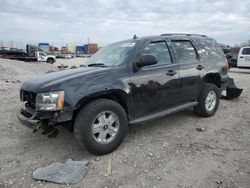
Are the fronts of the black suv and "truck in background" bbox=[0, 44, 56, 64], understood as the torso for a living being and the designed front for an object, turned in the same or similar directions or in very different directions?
very different directions

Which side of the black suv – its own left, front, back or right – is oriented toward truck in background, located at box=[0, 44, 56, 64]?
right

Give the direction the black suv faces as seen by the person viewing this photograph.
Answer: facing the viewer and to the left of the viewer

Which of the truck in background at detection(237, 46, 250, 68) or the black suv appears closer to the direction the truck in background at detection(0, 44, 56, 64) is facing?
the truck in background

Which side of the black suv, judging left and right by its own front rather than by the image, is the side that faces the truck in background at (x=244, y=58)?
back

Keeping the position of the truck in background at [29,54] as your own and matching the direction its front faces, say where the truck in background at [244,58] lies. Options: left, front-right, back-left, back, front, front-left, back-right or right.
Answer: front-right

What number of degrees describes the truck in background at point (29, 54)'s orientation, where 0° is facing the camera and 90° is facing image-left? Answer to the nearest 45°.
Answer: approximately 270°

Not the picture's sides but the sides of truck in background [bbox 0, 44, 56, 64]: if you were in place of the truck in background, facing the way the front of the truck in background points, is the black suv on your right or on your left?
on your right

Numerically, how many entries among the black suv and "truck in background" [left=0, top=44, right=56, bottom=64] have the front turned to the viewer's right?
1

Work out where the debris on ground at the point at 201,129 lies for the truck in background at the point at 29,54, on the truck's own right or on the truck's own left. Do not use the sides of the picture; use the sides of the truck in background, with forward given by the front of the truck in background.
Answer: on the truck's own right
